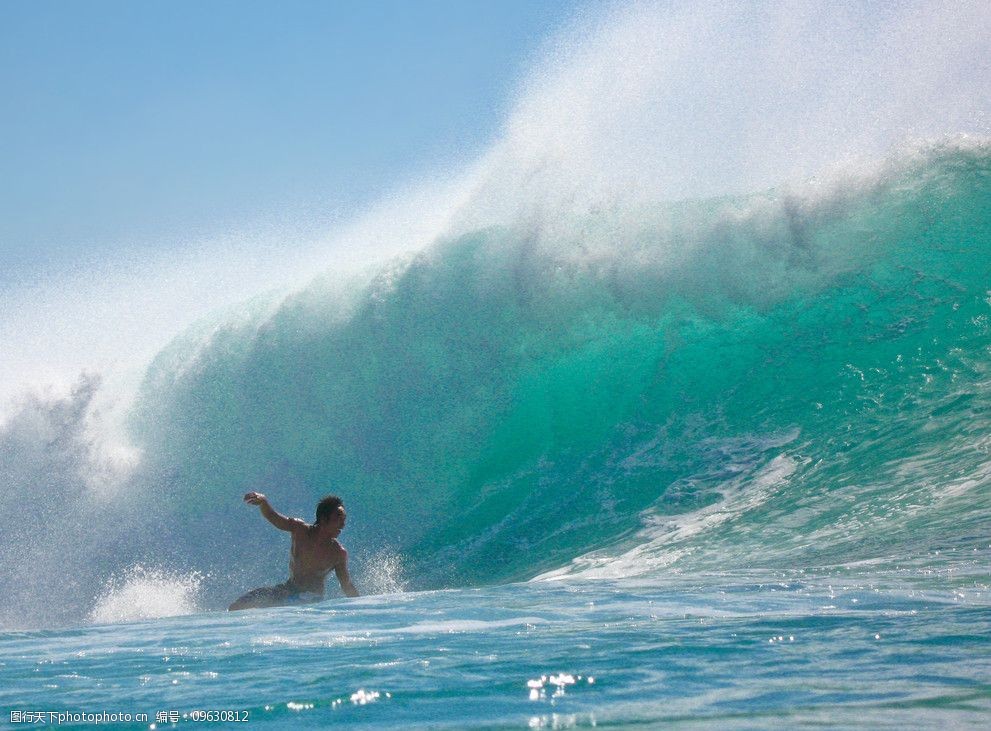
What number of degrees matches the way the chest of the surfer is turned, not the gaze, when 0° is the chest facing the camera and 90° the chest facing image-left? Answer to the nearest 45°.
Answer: approximately 315°

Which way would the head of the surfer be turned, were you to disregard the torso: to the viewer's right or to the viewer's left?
to the viewer's right
